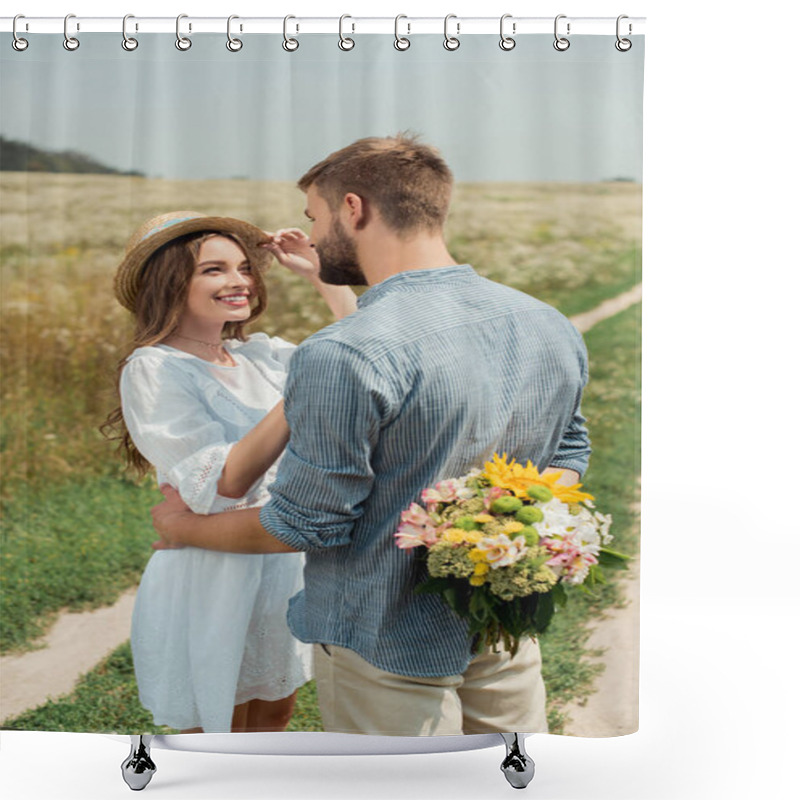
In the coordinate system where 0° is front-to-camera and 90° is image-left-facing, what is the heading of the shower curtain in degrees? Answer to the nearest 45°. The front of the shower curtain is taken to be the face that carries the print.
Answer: approximately 0°
